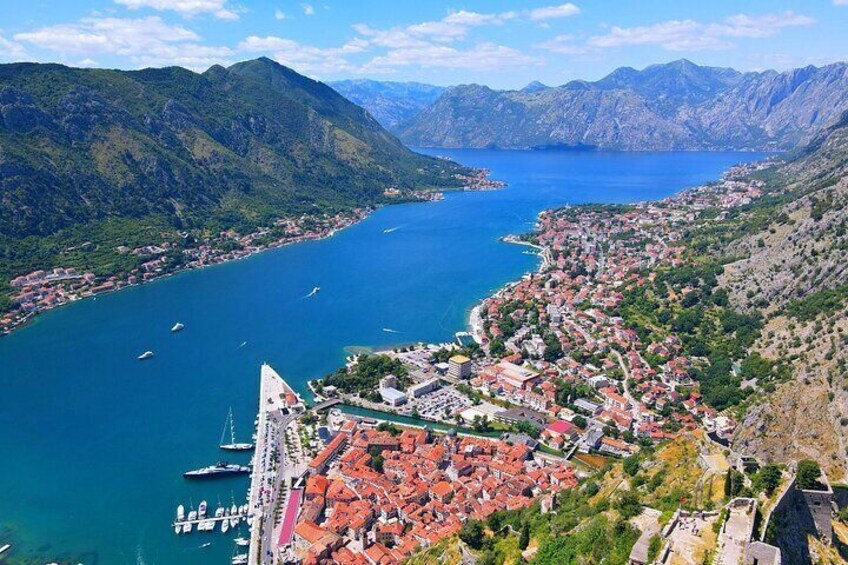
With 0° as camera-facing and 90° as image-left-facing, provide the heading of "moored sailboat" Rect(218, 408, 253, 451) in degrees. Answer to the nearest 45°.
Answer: approximately 90°

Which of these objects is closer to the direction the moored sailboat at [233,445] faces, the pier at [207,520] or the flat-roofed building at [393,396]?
the pier

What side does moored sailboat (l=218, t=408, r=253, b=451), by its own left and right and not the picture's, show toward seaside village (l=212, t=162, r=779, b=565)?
back

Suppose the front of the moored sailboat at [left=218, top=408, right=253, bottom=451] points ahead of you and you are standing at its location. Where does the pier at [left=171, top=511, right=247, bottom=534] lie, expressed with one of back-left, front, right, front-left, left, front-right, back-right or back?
left

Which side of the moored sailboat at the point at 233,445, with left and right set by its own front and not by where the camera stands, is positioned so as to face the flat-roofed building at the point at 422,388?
back

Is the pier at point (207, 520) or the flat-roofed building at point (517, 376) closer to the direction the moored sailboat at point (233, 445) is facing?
the pier

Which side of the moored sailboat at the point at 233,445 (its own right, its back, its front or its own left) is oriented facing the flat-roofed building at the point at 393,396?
back

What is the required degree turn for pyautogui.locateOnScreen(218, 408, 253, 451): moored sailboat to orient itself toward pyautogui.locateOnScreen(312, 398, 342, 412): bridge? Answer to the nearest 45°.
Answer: approximately 135° to its right
